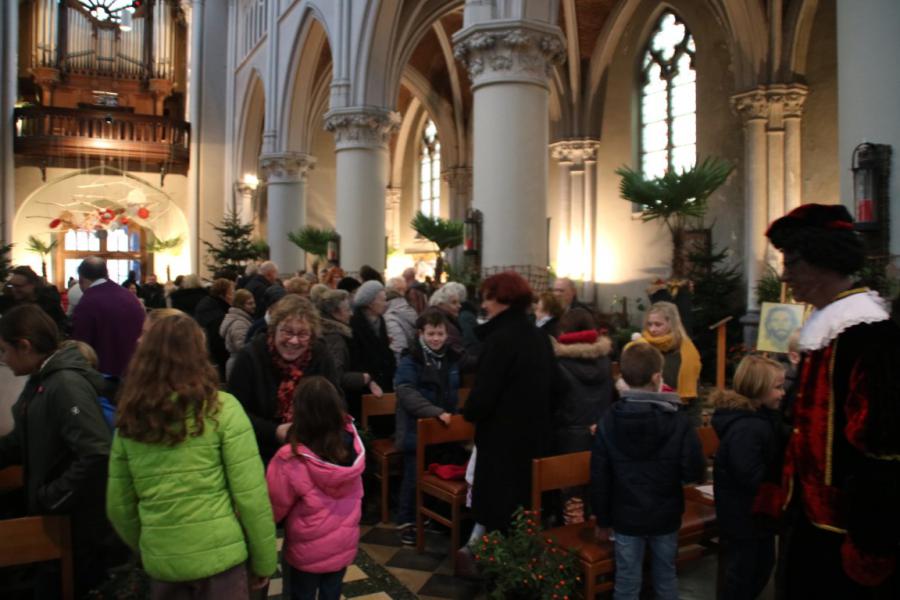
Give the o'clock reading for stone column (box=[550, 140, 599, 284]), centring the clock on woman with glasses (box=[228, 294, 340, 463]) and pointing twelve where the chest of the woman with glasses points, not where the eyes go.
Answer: The stone column is roughly at 7 o'clock from the woman with glasses.

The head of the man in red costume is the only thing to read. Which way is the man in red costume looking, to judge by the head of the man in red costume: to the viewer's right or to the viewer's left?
to the viewer's left

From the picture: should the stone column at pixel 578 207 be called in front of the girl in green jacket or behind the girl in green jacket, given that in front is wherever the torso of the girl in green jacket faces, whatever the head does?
in front

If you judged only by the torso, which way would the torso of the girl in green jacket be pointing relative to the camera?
away from the camera

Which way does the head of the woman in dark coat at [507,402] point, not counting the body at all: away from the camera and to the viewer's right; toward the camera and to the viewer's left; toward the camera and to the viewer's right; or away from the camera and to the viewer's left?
away from the camera and to the viewer's left

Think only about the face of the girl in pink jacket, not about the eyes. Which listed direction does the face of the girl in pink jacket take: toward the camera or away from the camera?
away from the camera

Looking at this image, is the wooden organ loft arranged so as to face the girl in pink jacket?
yes
